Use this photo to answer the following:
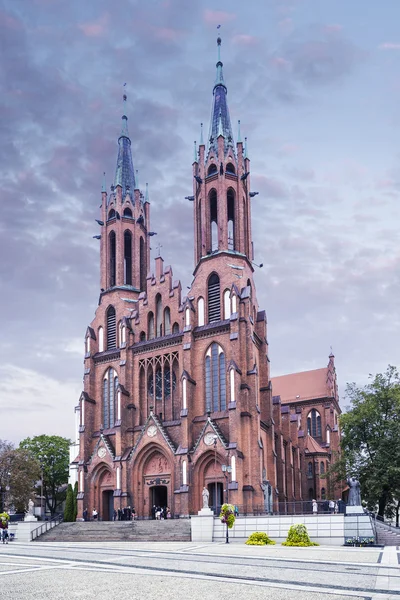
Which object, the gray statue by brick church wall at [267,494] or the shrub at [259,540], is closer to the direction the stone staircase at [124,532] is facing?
the shrub

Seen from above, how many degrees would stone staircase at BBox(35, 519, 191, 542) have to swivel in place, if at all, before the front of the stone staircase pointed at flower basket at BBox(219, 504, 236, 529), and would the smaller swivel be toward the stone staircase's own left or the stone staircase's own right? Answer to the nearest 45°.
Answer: approximately 45° to the stone staircase's own left

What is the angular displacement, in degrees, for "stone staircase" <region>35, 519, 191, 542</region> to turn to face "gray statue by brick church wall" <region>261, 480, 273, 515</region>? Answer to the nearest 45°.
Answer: approximately 90° to its left

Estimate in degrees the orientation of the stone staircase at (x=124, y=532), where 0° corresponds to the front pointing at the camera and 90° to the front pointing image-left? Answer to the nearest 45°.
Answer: approximately 0°

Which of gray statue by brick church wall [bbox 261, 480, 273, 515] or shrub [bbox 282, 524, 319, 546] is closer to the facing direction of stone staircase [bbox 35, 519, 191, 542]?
the shrub

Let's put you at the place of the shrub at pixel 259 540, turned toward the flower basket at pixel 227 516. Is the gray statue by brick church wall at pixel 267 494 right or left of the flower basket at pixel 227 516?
right

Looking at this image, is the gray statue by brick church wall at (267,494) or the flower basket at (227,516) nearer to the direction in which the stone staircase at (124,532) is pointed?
the flower basket

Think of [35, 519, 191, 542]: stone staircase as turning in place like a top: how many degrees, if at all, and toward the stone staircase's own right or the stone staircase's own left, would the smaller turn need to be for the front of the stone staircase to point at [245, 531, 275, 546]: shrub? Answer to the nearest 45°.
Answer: approximately 45° to the stone staircase's own left
